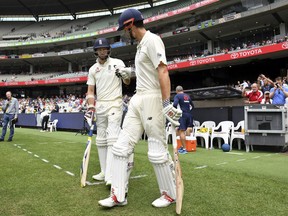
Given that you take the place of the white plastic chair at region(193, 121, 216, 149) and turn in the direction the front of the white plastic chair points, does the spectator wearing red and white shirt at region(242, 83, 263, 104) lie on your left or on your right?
on your left

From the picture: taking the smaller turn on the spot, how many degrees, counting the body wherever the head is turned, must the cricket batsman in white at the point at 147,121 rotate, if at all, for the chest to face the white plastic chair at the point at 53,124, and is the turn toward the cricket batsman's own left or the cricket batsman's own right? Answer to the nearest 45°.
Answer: approximately 90° to the cricket batsman's own right

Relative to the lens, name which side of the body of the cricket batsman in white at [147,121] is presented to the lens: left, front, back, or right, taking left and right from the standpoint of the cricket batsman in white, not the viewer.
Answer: left

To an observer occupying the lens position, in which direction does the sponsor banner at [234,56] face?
facing the viewer and to the left of the viewer

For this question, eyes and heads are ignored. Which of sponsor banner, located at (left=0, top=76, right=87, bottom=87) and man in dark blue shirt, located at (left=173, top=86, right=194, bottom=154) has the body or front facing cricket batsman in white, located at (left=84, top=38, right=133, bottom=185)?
the sponsor banner

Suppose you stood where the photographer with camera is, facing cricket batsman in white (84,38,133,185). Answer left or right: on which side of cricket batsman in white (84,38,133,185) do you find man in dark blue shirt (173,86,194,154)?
right

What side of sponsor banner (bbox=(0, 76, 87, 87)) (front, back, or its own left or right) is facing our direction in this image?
front

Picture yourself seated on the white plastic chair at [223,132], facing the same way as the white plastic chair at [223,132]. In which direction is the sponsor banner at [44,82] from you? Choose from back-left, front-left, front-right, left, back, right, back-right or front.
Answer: right

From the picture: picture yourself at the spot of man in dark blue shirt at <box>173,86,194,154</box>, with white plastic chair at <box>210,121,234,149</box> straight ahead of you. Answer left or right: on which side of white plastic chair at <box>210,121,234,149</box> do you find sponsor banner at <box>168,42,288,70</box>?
left

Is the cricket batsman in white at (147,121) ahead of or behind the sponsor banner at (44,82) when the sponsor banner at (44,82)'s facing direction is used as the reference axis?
ahead

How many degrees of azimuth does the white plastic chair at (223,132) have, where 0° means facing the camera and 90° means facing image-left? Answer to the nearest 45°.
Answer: approximately 45°

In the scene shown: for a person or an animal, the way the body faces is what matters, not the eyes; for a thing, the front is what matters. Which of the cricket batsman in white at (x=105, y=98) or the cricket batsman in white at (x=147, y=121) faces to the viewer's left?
the cricket batsman in white at (x=147, y=121)
